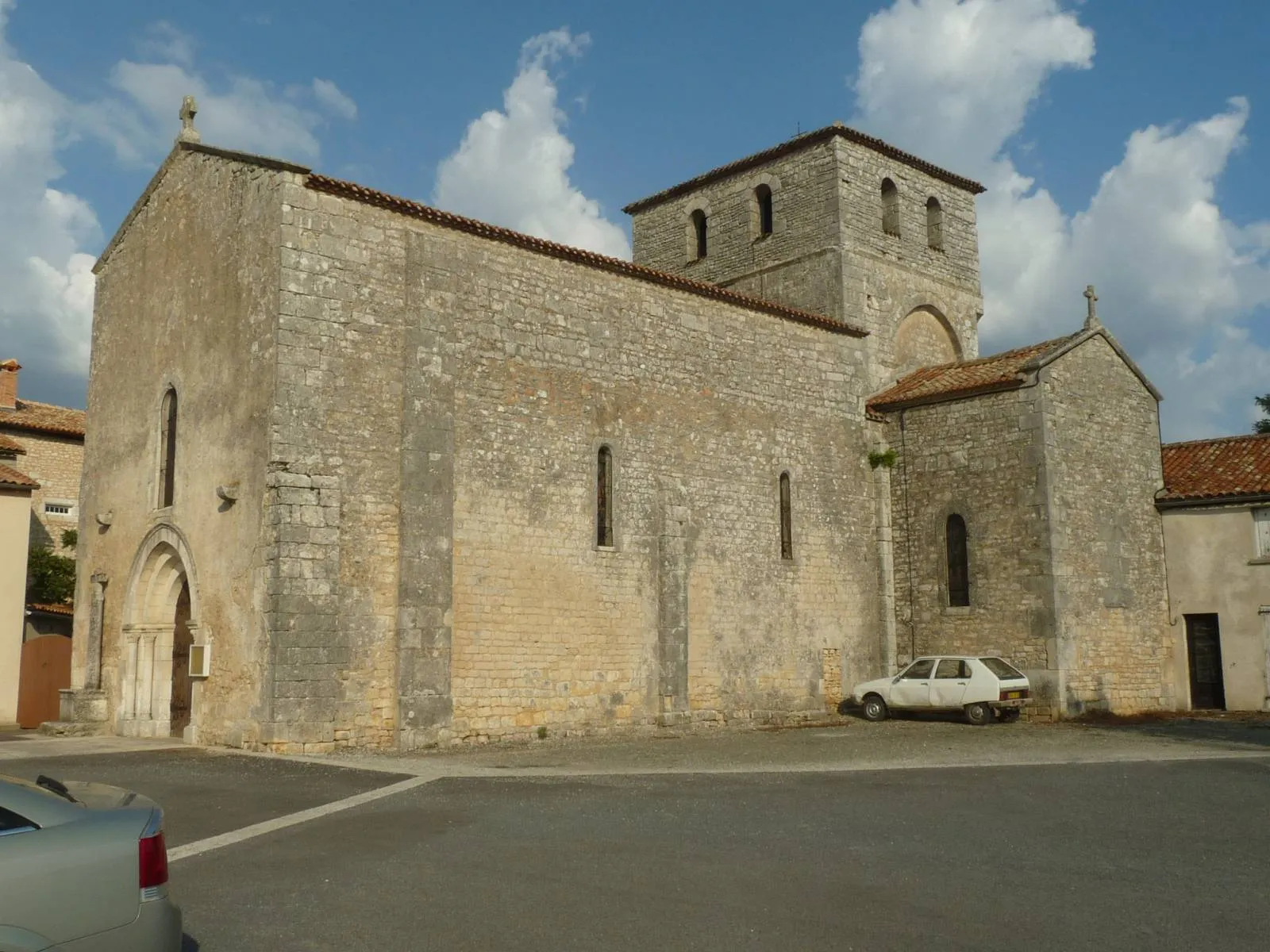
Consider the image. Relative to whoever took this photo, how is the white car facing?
facing away from the viewer and to the left of the viewer

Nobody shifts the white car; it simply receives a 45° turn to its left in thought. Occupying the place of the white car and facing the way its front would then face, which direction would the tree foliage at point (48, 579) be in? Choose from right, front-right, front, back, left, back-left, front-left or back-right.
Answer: front

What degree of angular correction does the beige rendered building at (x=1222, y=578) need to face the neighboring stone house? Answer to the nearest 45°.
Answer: approximately 90° to its right

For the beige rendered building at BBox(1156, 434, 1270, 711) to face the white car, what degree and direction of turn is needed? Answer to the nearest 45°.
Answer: approximately 45° to its right

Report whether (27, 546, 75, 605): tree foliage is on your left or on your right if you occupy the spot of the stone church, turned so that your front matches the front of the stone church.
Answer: on your right

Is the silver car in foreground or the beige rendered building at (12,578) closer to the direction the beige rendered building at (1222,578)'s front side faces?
the silver car in foreground

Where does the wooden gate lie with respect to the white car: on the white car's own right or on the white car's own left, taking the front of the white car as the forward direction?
on the white car's own left

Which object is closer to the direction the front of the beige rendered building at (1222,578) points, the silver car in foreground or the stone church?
the silver car in foreground

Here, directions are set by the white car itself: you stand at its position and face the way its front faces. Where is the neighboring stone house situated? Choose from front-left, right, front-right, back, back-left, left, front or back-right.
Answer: front-left

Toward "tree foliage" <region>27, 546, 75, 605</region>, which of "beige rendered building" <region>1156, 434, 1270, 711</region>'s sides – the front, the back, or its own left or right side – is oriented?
right

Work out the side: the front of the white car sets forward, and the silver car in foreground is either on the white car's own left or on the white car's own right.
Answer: on the white car's own left

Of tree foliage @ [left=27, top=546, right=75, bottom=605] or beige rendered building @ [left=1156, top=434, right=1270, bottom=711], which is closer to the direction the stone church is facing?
the tree foliage

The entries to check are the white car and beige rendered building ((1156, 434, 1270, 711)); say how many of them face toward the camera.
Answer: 1
